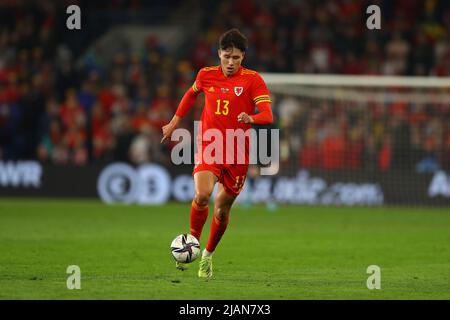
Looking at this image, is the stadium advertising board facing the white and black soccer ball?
yes

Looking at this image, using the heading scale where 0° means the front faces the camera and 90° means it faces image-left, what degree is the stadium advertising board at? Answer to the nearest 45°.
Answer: approximately 0°
